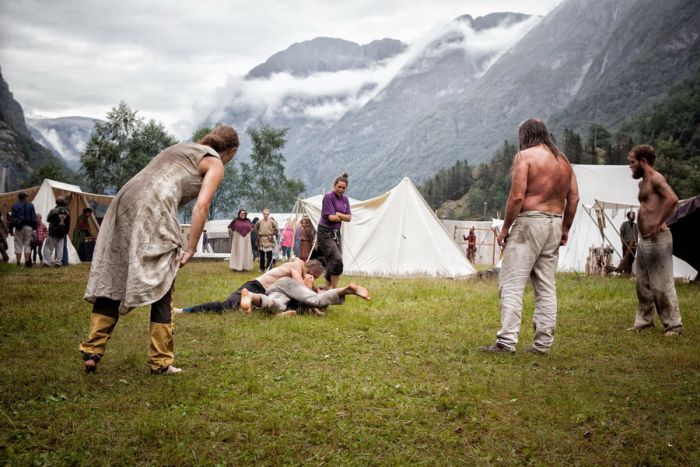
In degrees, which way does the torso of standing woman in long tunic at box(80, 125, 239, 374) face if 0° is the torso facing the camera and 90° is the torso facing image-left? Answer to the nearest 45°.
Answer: approximately 225°

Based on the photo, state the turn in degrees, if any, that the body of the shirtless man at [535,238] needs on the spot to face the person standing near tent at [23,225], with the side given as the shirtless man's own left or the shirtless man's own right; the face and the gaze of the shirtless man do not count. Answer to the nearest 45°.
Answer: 0° — they already face them

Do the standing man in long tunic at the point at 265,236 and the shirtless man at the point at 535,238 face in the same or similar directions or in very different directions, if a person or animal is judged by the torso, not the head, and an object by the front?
very different directions

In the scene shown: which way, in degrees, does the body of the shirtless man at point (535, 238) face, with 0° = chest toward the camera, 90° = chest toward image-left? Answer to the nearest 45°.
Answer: approximately 135°

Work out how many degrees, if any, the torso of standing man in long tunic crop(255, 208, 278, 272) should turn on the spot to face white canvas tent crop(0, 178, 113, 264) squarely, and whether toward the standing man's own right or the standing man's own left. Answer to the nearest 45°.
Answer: approximately 135° to the standing man's own right

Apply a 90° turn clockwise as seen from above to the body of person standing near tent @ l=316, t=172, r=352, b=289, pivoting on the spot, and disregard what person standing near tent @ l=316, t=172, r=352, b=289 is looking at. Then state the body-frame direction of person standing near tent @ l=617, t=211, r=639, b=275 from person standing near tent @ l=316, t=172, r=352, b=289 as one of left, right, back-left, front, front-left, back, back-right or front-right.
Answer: back

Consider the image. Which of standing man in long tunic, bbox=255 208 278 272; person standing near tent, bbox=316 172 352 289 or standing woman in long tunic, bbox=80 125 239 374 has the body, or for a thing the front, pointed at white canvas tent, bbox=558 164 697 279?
standing woman in long tunic, bbox=80 125 239 374

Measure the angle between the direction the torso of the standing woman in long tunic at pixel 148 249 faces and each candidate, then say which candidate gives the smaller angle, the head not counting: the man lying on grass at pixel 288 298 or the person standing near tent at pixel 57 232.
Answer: the man lying on grass

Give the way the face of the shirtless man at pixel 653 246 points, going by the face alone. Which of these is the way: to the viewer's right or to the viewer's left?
to the viewer's left

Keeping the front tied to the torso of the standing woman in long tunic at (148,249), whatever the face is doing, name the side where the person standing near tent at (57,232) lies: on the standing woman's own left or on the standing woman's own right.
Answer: on the standing woman's own left

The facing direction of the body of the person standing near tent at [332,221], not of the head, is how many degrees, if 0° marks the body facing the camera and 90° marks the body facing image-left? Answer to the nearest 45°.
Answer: approximately 315°

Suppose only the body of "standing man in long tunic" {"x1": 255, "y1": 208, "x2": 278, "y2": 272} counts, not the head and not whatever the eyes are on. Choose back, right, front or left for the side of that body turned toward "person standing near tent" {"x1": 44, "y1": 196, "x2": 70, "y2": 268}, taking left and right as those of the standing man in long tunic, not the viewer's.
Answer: right

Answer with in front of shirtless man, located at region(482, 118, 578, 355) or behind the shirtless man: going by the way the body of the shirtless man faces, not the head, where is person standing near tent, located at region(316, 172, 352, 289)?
in front

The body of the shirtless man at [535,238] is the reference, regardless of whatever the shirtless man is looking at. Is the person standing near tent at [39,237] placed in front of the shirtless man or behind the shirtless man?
in front
